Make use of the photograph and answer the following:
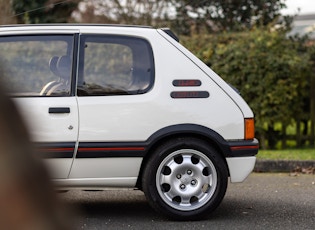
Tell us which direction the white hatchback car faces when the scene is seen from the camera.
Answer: facing to the left of the viewer
